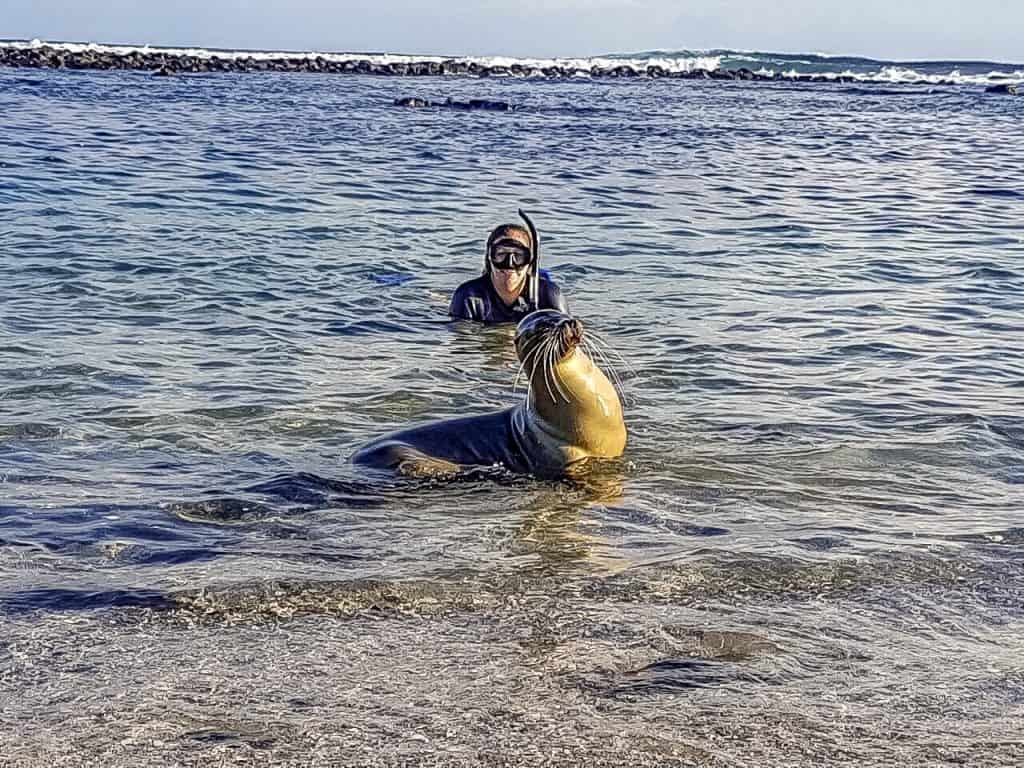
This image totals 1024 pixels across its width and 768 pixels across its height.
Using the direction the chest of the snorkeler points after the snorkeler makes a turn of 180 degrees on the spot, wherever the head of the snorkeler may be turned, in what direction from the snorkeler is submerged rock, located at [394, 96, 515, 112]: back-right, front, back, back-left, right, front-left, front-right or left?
front

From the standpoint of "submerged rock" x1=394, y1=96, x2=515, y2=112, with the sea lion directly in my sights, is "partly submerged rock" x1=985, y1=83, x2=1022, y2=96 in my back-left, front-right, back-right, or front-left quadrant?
back-left

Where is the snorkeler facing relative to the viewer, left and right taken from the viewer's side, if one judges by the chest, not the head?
facing the viewer

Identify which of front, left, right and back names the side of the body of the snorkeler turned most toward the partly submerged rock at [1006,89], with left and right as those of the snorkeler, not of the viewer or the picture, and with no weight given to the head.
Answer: back

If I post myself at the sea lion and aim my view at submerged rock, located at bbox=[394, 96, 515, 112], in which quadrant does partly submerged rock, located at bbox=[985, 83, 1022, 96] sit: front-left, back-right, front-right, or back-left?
front-right

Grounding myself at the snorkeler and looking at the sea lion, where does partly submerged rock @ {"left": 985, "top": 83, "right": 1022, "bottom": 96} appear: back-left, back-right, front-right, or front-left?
back-left

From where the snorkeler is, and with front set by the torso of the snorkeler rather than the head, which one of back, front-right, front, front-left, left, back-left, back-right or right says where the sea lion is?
front

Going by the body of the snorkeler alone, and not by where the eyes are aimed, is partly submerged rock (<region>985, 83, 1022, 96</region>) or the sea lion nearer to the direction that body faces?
the sea lion
